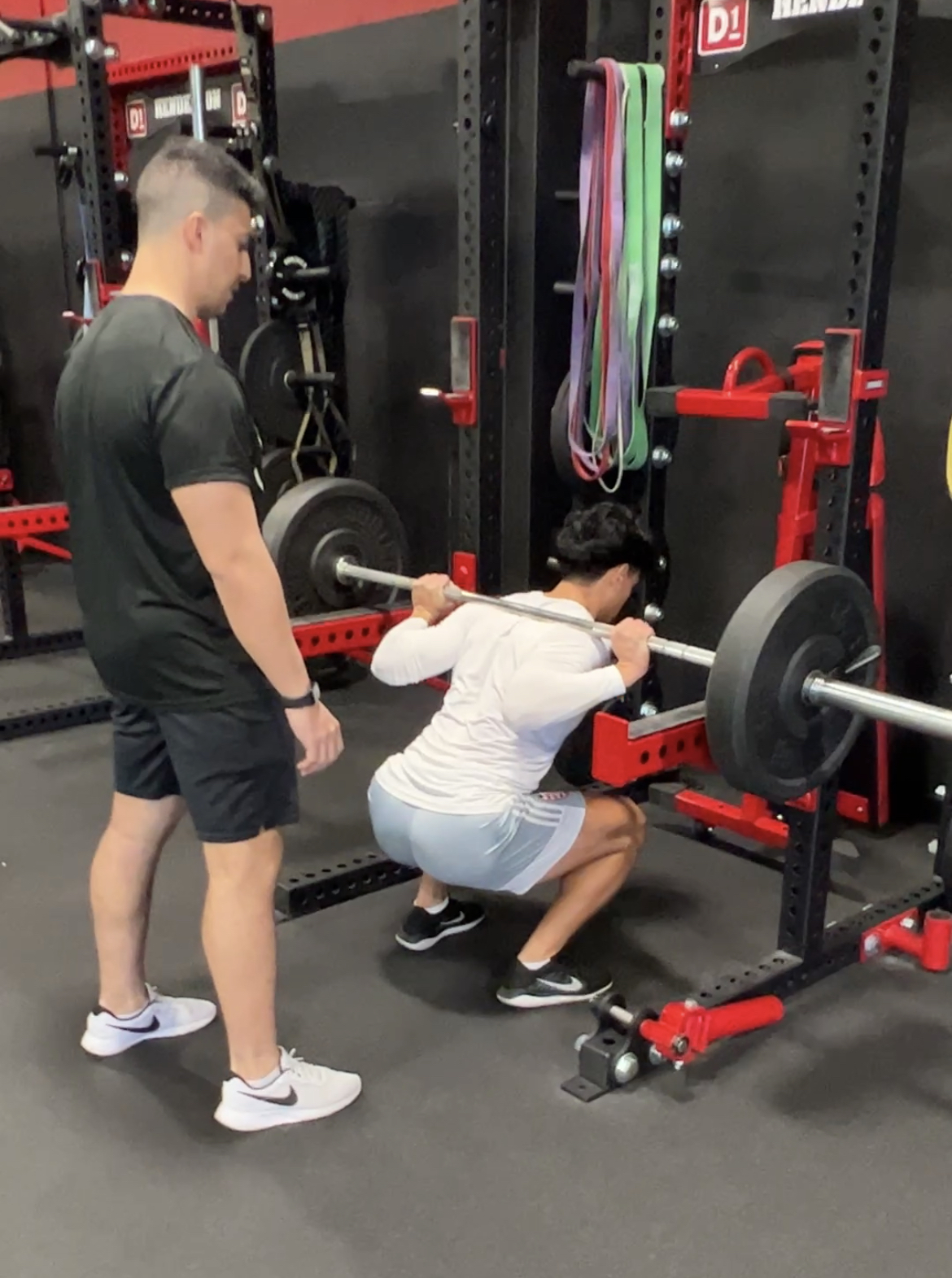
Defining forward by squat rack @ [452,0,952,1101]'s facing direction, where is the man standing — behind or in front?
in front

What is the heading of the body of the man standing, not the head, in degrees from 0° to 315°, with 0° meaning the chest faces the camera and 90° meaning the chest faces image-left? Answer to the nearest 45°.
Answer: approximately 225°

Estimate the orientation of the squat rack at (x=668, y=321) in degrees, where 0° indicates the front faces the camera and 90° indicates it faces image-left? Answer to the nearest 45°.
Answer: approximately 45°

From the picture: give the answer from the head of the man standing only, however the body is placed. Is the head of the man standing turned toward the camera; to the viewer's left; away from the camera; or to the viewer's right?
to the viewer's right

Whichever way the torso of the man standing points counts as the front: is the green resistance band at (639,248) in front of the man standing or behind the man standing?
in front

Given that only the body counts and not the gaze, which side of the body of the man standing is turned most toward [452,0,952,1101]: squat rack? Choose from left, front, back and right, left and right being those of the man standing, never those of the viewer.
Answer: front

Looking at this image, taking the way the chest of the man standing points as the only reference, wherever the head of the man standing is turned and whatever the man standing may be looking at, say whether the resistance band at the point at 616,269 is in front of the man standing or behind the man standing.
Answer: in front
